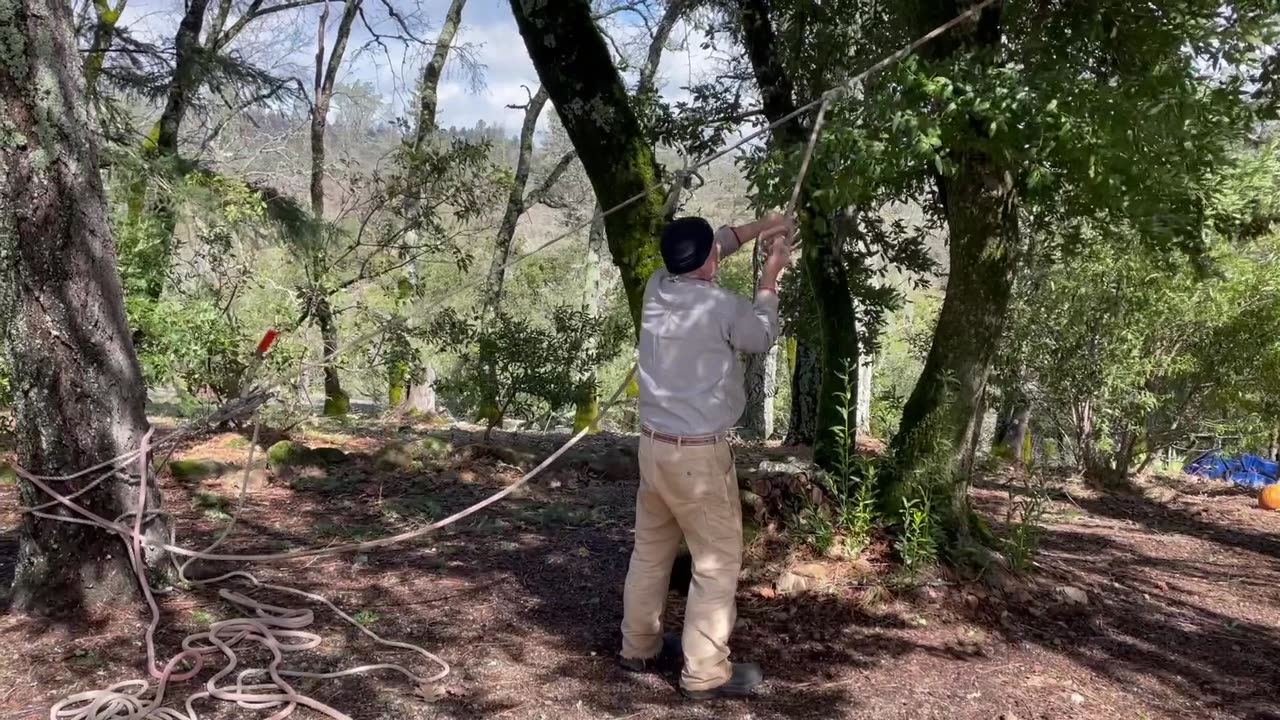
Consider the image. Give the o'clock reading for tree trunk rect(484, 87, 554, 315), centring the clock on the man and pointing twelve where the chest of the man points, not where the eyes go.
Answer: The tree trunk is roughly at 10 o'clock from the man.

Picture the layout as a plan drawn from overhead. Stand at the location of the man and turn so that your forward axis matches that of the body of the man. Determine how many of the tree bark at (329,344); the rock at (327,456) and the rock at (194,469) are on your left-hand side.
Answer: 3

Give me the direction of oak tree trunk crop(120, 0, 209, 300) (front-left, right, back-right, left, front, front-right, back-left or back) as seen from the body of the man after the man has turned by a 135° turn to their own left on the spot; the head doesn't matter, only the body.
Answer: front-right

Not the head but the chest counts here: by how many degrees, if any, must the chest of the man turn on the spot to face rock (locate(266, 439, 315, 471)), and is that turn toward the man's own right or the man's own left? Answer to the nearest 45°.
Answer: approximately 90° to the man's own left

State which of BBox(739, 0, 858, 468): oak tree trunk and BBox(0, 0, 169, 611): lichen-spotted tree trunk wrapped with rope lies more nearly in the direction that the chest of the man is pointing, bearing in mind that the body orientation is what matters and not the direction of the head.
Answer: the oak tree trunk

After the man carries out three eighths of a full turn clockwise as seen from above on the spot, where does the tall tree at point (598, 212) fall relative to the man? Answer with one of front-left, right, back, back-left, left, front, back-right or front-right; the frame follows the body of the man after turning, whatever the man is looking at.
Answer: back

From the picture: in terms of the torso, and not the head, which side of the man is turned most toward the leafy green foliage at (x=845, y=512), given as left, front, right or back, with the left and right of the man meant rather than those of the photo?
front

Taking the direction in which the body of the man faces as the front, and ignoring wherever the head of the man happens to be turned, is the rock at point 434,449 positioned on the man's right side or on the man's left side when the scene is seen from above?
on the man's left side

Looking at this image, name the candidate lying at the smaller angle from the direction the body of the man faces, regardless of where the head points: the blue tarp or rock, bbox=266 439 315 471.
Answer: the blue tarp

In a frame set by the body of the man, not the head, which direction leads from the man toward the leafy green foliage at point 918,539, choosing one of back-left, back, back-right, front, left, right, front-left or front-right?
front

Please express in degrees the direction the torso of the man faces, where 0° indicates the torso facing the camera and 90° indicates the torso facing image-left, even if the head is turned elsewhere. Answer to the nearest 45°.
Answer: approximately 225°

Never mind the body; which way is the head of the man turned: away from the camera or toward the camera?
away from the camera

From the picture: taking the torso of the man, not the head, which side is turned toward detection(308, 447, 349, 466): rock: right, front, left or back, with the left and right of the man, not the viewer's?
left
